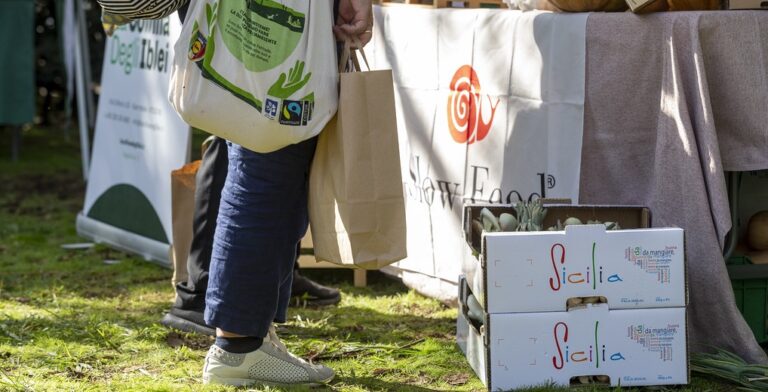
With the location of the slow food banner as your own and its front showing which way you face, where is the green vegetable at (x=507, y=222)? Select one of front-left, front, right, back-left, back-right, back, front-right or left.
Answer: front

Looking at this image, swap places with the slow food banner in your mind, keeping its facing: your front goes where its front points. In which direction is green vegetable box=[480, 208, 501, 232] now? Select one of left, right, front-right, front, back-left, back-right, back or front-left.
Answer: front

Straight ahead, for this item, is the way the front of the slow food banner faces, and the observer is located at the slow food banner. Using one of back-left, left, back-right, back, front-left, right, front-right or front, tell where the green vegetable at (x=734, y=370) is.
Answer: front-left

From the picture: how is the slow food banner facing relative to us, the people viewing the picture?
facing the viewer

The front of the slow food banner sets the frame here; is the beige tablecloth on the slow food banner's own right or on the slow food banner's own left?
on the slow food banner's own left

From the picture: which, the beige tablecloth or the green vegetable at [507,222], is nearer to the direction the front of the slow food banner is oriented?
the green vegetable
